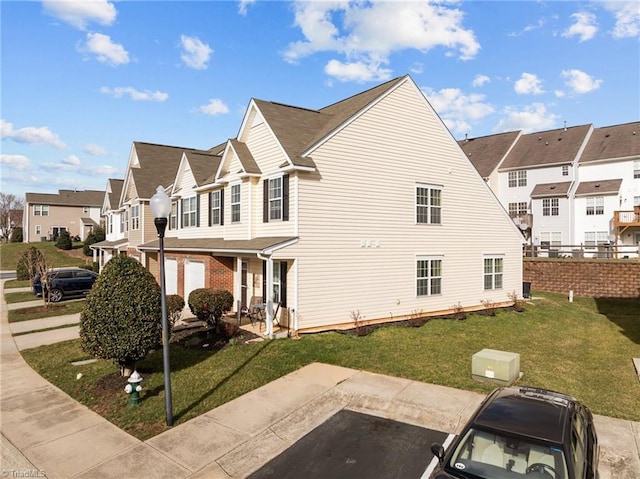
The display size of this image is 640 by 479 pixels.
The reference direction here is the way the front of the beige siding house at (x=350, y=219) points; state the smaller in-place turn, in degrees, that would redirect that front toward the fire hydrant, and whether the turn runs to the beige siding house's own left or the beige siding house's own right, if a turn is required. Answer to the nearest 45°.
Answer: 0° — it already faces it

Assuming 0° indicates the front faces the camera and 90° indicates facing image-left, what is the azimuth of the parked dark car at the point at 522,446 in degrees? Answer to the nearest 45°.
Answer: approximately 45°

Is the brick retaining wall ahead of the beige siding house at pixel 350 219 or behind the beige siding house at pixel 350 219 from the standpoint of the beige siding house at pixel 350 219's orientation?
behind

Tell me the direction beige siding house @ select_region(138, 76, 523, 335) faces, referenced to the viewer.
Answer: facing the viewer and to the left of the viewer

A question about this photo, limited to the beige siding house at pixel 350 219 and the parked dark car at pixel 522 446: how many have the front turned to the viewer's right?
0

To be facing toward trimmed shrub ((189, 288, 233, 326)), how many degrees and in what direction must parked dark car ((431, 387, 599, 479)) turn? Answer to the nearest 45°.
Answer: approximately 90° to its right

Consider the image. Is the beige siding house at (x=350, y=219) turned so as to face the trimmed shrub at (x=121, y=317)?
yes

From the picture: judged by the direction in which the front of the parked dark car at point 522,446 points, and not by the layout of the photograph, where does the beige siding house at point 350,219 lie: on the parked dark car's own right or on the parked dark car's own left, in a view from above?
on the parked dark car's own right

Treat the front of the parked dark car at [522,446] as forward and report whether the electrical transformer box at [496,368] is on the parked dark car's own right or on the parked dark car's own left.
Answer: on the parked dark car's own right

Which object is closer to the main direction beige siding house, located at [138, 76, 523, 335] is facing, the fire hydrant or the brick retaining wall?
the fire hydrant

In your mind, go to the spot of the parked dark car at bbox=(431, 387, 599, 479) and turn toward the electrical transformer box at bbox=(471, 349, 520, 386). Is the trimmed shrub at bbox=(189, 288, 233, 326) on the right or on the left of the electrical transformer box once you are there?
left

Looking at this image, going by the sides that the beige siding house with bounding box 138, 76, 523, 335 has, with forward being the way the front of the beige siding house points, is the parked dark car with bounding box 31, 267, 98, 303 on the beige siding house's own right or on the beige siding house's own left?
on the beige siding house's own right

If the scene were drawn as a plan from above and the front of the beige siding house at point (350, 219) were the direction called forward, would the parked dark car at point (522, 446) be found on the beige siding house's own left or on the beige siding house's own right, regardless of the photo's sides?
on the beige siding house's own left
